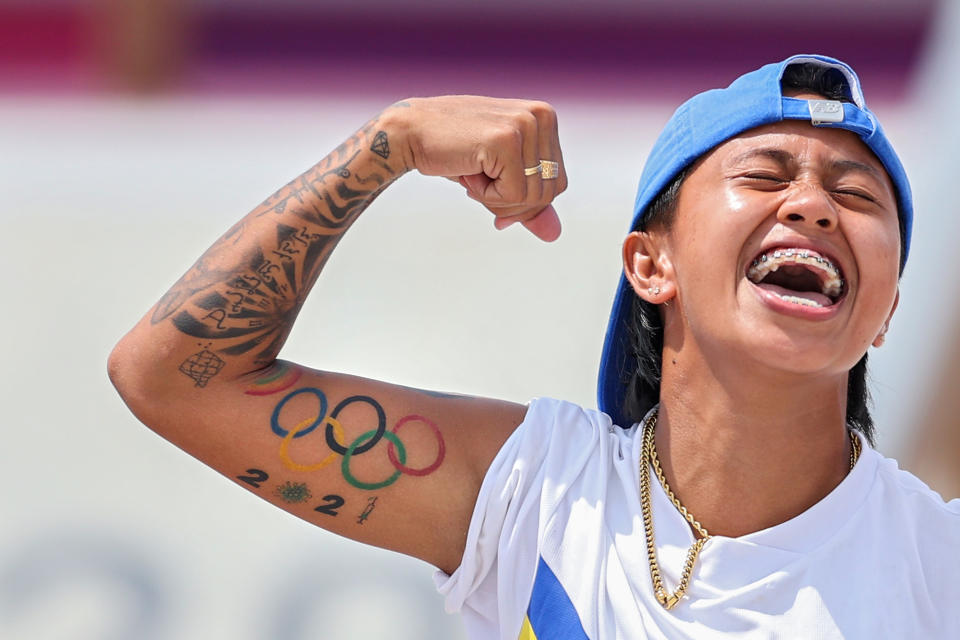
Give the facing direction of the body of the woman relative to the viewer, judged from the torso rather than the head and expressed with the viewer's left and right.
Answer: facing the viewer
